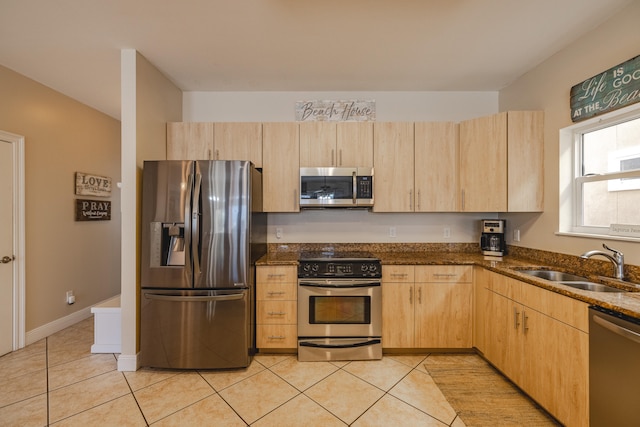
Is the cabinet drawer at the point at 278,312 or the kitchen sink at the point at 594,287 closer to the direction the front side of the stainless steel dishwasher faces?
the cabinet drawer

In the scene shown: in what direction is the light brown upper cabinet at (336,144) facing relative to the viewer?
toward the camera

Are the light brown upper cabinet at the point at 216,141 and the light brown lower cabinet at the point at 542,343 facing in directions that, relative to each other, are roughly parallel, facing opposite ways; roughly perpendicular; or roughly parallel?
roughly perpendicular

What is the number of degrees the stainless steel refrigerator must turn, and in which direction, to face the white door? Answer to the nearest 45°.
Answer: approximately 135° to its right

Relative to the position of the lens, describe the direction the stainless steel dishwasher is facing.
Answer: facing the viewer and to the left of the viewer

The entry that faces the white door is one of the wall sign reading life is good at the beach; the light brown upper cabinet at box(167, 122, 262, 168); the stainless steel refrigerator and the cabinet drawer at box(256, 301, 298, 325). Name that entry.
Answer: the wall sign reading life is good at the beach

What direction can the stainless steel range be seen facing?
toward the camera

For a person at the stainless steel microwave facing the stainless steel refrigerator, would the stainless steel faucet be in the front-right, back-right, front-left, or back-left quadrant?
back-left

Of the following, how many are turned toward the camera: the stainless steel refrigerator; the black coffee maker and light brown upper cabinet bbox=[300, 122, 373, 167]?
3

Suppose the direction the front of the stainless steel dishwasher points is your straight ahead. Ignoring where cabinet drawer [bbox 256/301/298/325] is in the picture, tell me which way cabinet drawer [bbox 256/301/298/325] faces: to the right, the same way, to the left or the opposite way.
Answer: to the left

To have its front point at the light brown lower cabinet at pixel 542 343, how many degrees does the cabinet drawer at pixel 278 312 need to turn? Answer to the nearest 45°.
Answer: approximately 45° to its left

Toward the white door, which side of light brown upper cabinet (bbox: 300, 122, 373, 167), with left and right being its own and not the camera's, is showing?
right

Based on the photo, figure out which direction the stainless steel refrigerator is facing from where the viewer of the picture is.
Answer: facing the viewer
